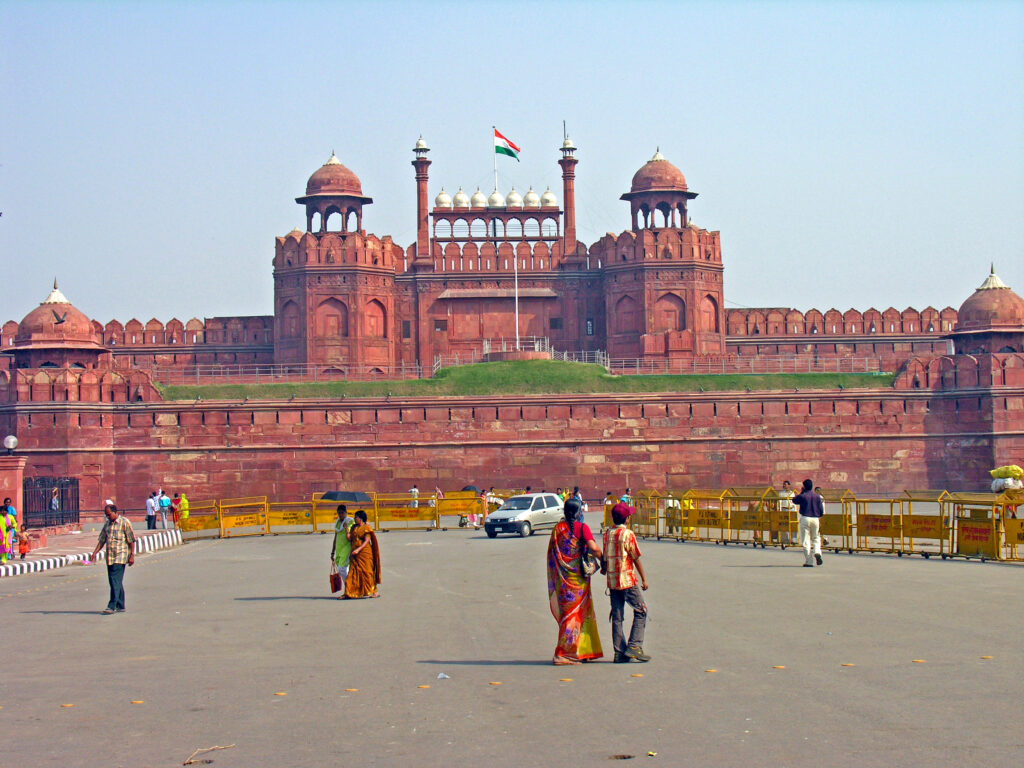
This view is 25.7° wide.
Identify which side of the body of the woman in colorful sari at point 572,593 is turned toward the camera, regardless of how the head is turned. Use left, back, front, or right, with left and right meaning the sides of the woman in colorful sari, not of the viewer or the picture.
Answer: back

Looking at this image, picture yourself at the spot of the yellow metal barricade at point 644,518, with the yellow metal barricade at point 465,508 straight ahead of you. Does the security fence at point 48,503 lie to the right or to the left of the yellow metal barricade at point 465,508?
left

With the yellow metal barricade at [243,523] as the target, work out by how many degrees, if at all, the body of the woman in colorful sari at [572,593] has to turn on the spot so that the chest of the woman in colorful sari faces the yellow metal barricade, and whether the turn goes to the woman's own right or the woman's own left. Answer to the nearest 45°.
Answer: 0° — they already face it

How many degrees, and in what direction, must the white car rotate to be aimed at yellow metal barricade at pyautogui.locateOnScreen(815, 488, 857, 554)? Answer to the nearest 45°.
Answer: approximately 90° to its left

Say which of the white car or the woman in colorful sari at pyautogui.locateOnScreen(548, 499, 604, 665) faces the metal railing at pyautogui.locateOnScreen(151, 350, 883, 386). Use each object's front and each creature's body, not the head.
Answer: the woman in colorful sari

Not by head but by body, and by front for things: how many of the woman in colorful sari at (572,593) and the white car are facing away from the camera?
1

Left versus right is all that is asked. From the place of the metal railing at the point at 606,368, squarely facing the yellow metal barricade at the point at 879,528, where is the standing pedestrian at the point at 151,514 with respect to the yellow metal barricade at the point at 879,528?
right

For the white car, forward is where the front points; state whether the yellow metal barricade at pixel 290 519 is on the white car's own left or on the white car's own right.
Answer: on the white car's own right
